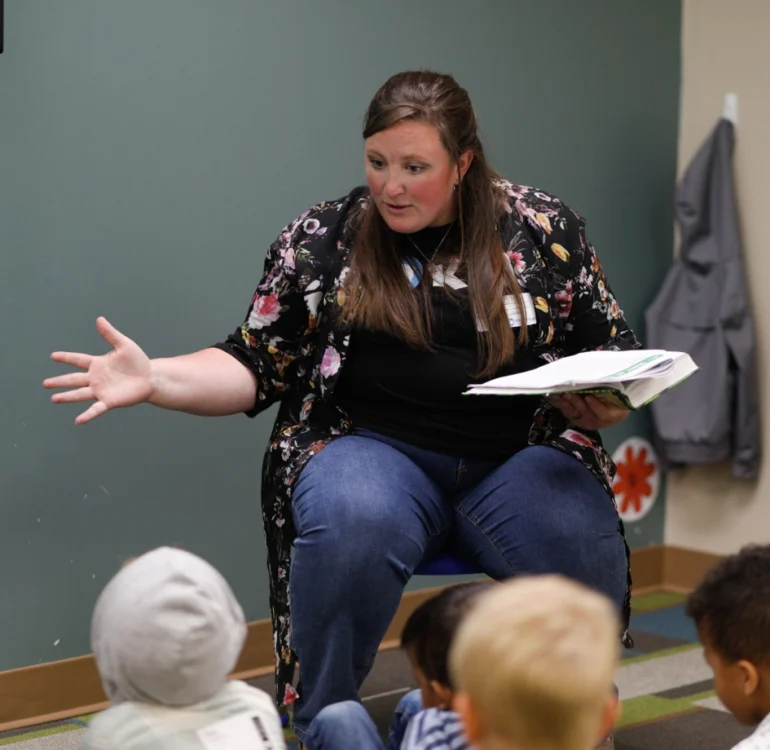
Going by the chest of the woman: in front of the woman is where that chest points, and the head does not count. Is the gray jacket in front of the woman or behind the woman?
behind

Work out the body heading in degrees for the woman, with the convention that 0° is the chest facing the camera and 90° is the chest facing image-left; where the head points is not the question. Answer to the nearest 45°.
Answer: approximately 0°

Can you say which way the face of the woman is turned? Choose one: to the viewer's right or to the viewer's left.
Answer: to the viewer's left
